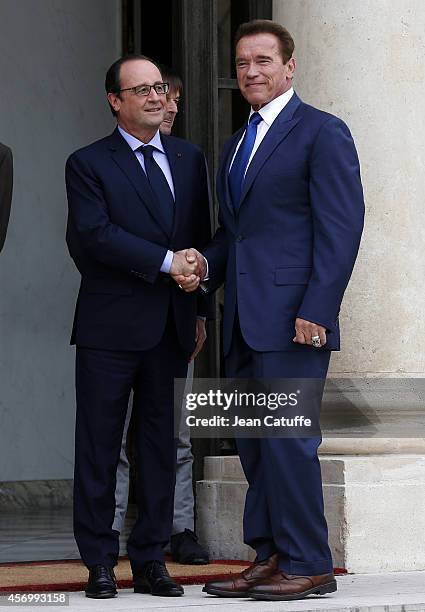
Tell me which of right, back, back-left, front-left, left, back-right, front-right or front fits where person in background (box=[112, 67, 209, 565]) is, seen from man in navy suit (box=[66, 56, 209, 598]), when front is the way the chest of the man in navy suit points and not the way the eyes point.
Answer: back-left

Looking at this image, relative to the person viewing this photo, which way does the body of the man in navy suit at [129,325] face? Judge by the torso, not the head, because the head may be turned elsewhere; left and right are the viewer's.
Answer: facing the viewer and to the right of the viewer

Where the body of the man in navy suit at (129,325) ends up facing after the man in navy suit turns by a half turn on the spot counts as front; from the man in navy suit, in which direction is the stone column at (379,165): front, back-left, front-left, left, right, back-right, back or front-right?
right

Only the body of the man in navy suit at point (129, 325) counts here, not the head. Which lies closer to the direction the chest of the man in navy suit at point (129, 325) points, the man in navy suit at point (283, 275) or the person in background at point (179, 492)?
the man in navy suit

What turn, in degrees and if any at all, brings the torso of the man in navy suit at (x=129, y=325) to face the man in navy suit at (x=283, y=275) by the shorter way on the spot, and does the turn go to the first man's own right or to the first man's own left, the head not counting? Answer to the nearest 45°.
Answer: approximately 45° to the first man's own left

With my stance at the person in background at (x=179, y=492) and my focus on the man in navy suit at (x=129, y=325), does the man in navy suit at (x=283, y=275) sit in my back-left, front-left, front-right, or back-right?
front-left

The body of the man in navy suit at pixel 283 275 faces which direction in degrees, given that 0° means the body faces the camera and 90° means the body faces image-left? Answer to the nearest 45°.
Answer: approximately 45°

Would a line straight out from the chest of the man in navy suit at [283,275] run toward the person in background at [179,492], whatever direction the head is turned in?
no

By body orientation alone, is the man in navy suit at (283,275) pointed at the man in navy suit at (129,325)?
no
